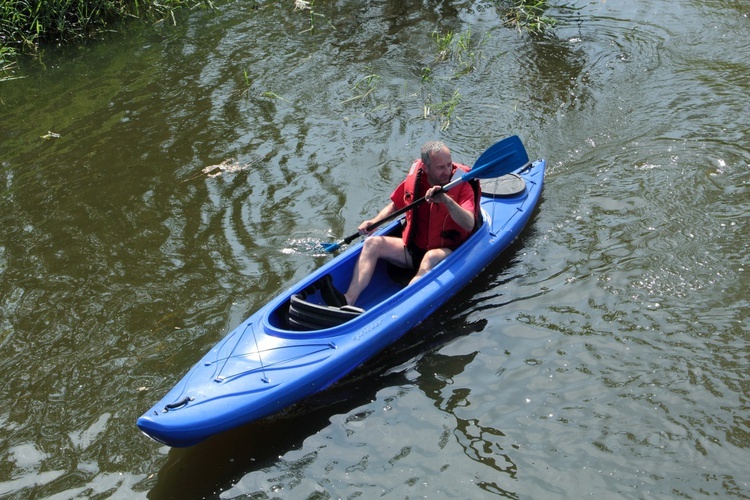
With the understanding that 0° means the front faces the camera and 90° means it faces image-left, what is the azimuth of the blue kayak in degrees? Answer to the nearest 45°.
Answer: approximately 45°

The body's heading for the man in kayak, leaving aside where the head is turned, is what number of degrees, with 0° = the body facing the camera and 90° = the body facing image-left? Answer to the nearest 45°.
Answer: approximately 45°

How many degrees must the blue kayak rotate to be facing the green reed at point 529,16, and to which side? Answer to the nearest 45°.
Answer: approximately 180°

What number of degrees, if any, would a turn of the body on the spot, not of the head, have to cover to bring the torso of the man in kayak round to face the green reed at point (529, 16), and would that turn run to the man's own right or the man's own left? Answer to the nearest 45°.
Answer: approximately 135° to the man's own right
